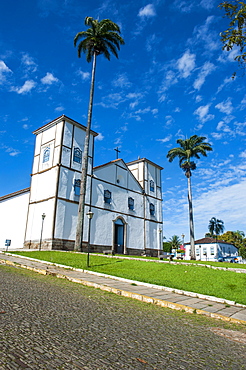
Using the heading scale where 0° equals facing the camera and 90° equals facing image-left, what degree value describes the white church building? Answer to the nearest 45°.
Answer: approximately 315°
